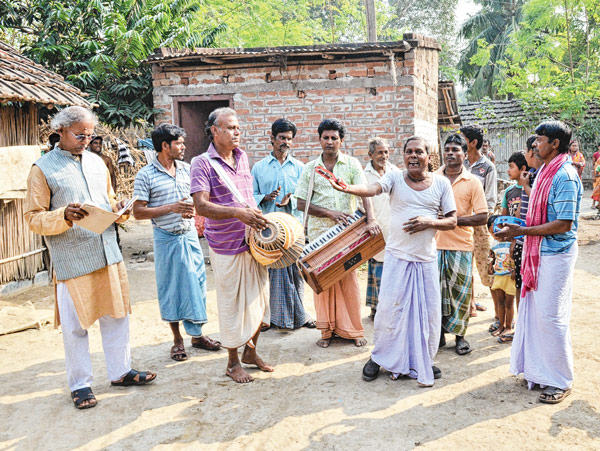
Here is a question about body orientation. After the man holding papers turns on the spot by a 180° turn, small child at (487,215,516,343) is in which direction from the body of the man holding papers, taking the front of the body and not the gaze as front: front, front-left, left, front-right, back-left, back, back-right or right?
back-right

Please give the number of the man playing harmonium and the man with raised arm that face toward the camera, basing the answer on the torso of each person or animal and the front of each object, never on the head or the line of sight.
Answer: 2

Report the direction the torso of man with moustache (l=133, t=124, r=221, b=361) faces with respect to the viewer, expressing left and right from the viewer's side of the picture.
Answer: facing the viewer and to the right of the viewer

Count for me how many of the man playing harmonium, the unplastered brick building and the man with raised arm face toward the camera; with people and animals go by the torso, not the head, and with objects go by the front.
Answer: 3

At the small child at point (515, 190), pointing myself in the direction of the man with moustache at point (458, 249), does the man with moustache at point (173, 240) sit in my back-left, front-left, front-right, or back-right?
front-right

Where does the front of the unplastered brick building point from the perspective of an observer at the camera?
facing the viewer

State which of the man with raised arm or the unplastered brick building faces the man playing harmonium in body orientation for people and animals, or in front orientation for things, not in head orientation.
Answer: the unplastered brick building

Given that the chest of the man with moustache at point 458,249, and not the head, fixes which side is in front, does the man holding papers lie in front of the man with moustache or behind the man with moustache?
in front

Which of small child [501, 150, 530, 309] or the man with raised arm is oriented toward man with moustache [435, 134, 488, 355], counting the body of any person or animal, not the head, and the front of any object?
the small child

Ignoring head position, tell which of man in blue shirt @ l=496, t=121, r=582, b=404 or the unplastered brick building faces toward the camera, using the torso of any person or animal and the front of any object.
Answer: the unplastered brick building

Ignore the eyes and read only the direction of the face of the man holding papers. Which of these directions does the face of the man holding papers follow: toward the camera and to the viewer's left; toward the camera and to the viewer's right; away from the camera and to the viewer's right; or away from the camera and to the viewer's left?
toward the camera and to the viewer's right

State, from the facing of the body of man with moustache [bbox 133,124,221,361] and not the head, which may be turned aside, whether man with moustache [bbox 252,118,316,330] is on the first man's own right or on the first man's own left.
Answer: on the first man's own left

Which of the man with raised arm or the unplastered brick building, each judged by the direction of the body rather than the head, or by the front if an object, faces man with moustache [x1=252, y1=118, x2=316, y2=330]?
the unplastered brick building

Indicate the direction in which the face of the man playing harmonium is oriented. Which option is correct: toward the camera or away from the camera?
toward the camera

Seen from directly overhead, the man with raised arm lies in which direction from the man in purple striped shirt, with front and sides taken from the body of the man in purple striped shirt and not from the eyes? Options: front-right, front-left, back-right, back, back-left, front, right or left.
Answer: front-left

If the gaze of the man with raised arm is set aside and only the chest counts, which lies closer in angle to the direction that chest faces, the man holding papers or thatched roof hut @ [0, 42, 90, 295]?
the man holding papers

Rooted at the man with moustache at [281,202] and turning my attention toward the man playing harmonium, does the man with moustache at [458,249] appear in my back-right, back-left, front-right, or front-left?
front-left

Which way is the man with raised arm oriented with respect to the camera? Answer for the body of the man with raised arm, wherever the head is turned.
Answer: toward the camera

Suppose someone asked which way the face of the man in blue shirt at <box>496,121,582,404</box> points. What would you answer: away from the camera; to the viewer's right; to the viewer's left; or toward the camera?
to the viewer's left
